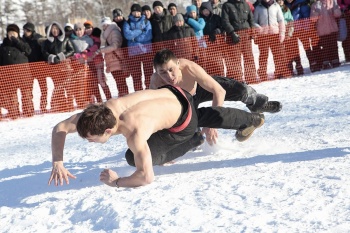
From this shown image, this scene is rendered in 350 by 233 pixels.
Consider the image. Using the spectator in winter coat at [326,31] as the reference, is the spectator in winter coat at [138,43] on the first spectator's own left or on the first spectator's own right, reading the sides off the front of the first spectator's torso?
on the first spectator's own right

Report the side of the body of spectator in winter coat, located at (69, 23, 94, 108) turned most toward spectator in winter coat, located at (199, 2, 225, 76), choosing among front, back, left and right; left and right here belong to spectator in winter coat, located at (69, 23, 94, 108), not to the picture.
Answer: left

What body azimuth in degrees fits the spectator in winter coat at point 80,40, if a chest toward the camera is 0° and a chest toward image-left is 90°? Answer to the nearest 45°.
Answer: approximately 0°

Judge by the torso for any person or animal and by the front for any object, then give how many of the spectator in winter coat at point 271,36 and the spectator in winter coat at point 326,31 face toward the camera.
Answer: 2

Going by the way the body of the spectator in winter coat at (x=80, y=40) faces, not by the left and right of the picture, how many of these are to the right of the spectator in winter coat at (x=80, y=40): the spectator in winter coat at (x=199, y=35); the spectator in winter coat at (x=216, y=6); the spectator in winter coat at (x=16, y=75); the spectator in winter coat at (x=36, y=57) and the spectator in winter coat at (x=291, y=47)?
2

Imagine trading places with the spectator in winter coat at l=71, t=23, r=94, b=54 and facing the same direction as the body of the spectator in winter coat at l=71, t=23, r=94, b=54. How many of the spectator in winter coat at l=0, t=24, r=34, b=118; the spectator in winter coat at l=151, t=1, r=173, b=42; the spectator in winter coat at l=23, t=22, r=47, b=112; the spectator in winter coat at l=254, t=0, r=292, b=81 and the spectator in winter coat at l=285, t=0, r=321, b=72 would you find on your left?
3
